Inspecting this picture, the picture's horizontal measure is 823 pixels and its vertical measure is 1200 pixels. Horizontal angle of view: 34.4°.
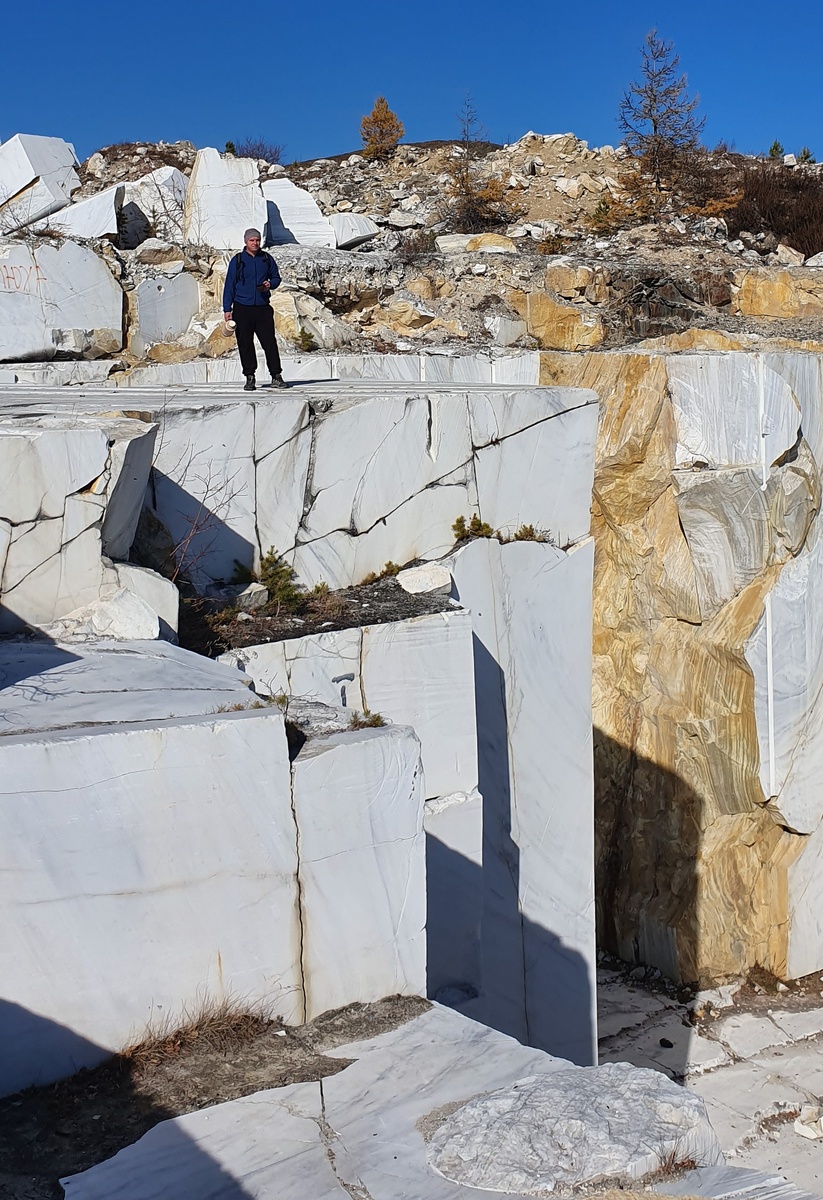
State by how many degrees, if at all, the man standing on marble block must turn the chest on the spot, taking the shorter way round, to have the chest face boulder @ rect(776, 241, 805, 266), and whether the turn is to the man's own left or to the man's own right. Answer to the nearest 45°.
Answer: approximately 135° to the man's own left

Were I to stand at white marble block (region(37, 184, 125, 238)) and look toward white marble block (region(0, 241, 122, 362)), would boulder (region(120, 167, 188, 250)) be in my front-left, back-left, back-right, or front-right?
back-left

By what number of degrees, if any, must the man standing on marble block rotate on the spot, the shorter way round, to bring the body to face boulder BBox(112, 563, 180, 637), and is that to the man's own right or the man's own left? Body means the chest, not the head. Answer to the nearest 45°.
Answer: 0° — they already face it

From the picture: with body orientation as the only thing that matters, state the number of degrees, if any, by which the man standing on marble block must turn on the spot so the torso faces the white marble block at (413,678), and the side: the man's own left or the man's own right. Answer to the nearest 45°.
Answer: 0° — they already face it

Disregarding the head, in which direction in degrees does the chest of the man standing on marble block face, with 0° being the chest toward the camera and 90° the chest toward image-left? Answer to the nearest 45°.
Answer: approximately 0°

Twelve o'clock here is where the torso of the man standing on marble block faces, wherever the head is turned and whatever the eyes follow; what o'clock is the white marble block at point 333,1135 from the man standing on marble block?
The white marble block is roughly at 12 o'clock from the man standing on marble block.

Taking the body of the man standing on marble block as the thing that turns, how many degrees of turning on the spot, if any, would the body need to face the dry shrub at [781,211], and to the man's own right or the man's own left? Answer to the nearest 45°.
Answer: approximately 135° to the man's own left

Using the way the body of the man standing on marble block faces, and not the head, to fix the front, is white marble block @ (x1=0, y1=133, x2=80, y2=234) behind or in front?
behind

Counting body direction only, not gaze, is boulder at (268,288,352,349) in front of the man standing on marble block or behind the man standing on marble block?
behind

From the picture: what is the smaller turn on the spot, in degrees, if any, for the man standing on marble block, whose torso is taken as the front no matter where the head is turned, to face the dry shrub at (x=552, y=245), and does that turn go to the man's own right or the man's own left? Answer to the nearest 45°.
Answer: approximately 135° to the man's own left

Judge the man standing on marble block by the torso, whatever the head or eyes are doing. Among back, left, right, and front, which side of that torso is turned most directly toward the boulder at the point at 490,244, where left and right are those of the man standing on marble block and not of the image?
back

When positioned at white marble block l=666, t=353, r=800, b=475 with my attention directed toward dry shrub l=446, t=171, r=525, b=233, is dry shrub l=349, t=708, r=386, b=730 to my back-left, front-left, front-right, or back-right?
back-left
